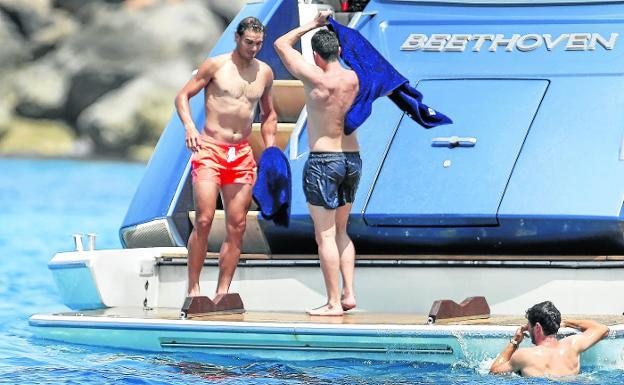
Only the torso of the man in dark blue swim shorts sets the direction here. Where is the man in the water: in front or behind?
behind

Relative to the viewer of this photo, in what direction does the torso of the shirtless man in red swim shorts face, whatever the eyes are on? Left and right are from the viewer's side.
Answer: facing the viewer and to the right of the viewer

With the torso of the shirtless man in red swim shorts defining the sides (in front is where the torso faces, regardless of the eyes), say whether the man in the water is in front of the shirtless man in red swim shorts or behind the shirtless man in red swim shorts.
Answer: in front

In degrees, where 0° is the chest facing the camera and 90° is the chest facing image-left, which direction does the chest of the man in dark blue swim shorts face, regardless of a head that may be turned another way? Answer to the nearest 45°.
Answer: approximately 135°

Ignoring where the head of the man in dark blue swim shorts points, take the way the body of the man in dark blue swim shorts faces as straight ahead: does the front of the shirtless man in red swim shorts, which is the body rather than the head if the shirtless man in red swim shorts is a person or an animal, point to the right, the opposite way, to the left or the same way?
the opposite way

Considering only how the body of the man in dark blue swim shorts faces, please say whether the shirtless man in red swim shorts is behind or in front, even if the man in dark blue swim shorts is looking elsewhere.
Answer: in front

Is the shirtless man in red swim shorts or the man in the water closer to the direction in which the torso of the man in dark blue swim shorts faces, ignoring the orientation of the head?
the shirtless man in red swim shorts

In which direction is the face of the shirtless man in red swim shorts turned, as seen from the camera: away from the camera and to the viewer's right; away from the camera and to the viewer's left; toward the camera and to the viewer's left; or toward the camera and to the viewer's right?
toward the camera and to the viewer's right
